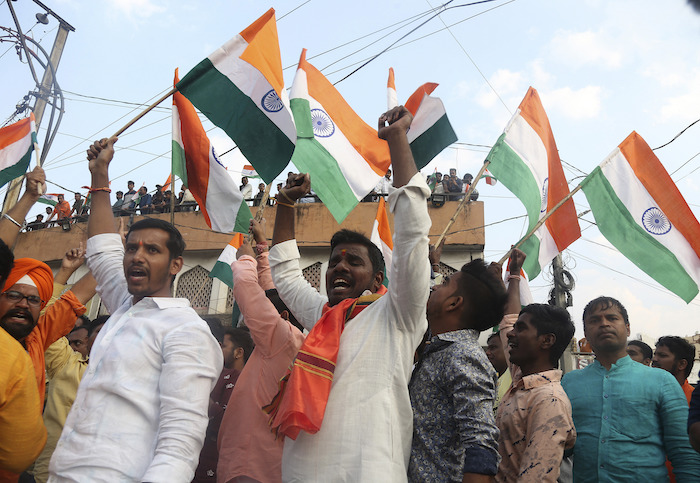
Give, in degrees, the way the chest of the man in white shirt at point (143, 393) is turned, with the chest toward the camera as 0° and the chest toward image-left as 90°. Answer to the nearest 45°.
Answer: approximately 45°

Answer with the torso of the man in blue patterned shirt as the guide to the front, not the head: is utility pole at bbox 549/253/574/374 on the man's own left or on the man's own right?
on the man's own right

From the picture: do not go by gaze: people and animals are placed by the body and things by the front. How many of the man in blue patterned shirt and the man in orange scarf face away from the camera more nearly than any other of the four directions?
0

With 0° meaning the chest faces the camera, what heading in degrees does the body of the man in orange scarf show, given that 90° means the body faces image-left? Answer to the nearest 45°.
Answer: approximately 45°
